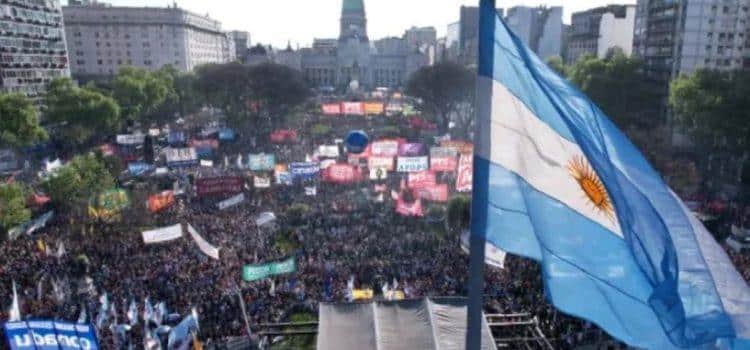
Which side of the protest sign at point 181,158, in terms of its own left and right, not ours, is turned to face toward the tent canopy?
front

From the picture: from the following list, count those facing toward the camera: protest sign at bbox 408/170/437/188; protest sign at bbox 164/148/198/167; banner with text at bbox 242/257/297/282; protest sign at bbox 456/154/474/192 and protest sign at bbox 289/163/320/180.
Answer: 5

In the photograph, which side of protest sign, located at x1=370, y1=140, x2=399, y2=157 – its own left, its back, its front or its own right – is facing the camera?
front

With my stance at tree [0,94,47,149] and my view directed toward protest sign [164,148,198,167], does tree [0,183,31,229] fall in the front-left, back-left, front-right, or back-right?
front-right

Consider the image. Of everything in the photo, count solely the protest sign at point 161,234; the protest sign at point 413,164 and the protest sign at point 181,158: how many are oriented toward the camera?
3

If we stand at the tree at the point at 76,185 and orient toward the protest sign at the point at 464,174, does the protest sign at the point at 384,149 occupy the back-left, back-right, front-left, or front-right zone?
front-left

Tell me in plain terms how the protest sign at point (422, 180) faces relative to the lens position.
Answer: facing the viewer

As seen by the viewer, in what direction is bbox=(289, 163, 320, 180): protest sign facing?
toward the camera

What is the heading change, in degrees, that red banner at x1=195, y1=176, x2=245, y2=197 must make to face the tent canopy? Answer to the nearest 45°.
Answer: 0° — it already faces it

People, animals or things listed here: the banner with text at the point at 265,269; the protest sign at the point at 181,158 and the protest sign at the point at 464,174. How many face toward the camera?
3

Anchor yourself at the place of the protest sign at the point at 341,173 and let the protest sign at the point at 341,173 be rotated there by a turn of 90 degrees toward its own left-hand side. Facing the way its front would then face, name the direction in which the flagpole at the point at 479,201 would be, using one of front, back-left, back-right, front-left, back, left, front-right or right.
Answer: right

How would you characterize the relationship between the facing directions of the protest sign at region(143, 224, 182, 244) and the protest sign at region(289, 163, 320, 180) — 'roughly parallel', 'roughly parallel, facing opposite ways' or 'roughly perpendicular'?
roughly parallel

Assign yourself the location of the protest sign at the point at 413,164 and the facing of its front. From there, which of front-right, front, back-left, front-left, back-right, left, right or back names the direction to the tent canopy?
front

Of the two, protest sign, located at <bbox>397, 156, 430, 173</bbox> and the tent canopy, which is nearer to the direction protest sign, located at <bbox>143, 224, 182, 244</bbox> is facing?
the tent canopy
